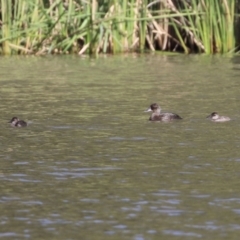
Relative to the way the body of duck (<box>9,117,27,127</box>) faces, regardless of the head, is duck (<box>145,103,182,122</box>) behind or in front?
behind

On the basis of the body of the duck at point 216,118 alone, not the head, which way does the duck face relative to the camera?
to the viewer's left

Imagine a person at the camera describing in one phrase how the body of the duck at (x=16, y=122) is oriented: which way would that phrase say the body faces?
to the viewer's left

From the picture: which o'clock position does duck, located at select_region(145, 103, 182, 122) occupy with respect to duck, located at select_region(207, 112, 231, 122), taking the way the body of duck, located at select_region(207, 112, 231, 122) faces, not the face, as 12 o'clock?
duck, located at select_region(145, 103, 182, 122) is roughly at 12 o'clock from duck, located at select_region(207, 112, 231, 122).

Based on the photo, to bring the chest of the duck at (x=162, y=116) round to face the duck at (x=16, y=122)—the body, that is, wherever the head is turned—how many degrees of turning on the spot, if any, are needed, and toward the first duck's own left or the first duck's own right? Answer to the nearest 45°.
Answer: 0° — it already faces it

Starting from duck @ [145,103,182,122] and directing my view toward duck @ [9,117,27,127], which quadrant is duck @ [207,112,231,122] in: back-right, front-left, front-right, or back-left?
back-left

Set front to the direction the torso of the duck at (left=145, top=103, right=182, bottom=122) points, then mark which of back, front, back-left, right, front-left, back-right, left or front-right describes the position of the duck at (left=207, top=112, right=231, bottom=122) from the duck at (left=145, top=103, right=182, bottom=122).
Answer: back

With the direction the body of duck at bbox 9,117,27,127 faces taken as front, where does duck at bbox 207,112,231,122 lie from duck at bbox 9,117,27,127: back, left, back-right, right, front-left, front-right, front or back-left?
back

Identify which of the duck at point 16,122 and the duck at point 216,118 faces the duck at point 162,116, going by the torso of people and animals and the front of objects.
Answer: the duck at point 216,118

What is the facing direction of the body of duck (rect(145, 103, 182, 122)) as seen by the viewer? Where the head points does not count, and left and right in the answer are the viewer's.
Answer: facing to the left of the viewer
